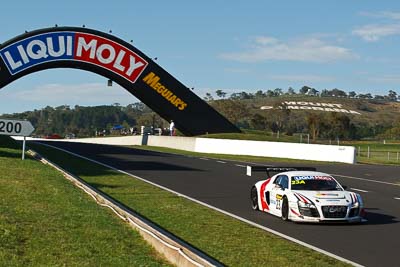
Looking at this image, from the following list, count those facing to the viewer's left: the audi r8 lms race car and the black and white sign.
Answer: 0

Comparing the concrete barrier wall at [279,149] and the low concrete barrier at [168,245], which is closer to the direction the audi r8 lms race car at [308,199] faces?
the low concrete barrier

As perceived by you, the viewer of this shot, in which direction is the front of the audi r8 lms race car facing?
facing the viewer and to the right of the viewer

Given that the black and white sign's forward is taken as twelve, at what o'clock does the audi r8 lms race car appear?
The audi r8 lms race car is roughly at 11 o'clock from the black and white sign.

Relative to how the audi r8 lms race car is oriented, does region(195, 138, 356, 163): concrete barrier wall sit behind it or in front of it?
behind

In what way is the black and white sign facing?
toward the camera
